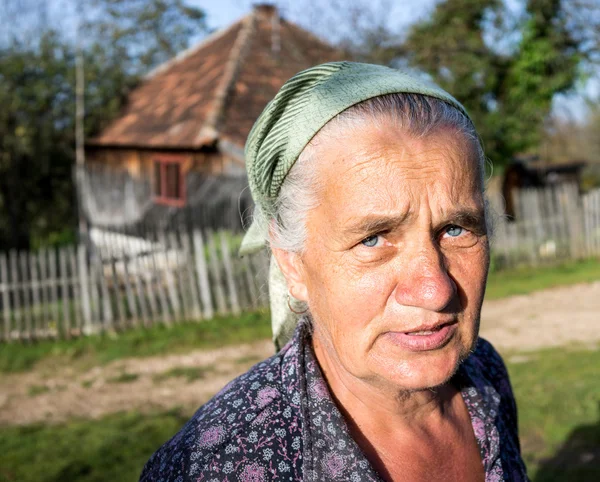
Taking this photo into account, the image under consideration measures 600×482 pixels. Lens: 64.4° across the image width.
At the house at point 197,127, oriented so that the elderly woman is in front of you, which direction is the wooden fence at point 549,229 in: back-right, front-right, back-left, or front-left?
front-left

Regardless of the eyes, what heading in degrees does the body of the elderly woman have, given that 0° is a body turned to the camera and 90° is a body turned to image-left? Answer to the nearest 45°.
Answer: approximately 315°

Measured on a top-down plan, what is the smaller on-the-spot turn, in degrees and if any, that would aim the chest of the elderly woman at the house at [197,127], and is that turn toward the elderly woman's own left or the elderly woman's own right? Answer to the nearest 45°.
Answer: approximately 135° to the elderly woman's own left

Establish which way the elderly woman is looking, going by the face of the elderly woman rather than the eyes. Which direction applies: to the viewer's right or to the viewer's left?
to the viewer's right

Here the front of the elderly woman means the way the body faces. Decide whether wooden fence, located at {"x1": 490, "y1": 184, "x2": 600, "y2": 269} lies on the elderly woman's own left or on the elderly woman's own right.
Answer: on the elderly woman's own left

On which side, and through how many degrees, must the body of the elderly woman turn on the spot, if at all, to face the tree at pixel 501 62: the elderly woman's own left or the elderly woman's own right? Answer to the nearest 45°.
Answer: approximately 135° to the elderly woman's own left

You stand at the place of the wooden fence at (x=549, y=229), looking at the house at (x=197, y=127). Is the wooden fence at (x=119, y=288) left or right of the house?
left

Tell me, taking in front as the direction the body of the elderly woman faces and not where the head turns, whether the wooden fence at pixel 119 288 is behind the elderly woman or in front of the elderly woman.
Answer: behind
